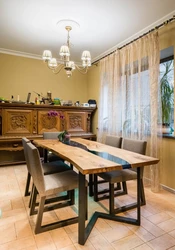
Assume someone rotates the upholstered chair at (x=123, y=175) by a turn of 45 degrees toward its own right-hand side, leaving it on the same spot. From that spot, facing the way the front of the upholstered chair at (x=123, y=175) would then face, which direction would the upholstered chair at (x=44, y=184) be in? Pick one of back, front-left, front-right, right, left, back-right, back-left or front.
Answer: front-left

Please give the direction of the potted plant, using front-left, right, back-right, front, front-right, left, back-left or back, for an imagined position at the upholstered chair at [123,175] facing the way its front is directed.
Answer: back

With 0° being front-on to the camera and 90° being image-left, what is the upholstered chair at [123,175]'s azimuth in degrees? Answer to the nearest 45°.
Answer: approximately 45°

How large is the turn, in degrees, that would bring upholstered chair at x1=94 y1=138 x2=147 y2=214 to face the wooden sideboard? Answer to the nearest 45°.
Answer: approximately 90° to its right

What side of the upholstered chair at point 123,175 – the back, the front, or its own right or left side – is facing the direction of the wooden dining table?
front

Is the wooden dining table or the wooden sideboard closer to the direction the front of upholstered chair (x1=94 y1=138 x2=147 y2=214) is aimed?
the wooden dining table

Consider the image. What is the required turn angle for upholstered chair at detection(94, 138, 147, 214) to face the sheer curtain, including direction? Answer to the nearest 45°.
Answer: approximately 135° to its right
